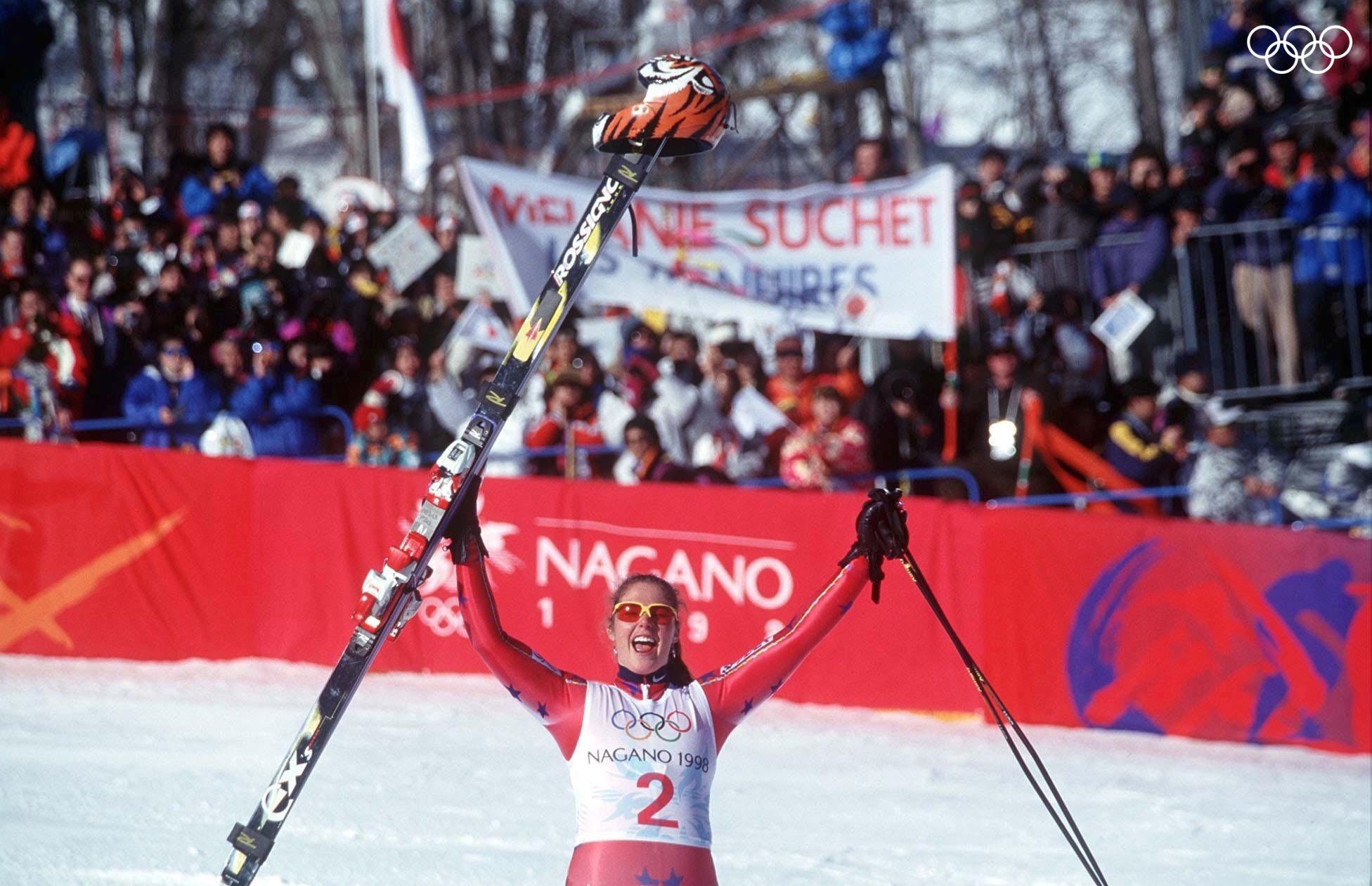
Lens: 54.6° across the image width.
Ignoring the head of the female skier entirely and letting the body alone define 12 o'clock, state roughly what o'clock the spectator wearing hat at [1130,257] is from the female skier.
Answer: The spectator wearing hat is roughly at 7 o'clock from the female skier.

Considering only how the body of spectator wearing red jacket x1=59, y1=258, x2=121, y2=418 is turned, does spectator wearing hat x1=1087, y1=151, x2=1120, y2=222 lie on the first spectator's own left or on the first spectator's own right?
on the first spectator's own left

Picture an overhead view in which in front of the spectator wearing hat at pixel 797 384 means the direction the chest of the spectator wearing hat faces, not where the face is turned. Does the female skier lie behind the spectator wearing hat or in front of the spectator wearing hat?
in front

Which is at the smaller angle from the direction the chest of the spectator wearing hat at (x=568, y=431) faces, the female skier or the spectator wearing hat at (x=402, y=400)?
the female skier

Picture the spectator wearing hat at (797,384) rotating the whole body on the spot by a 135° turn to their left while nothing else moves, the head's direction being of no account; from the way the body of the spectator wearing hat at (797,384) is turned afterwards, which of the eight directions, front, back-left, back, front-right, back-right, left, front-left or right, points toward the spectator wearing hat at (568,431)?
back-left

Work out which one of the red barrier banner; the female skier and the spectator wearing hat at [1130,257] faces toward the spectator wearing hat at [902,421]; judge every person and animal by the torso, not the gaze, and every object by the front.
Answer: the spectator wearing hat at [1130,257]

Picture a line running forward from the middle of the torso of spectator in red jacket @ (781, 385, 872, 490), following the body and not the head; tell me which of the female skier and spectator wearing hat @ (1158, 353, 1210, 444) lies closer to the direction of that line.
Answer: the female skier

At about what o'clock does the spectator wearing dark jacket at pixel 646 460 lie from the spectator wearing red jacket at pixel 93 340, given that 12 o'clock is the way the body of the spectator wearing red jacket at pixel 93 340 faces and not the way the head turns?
the spectator wearing dark jacket at pixel 646 460 is roughly at 10 o'clock from the spectator wearing red jacket at pixel 93 340.
